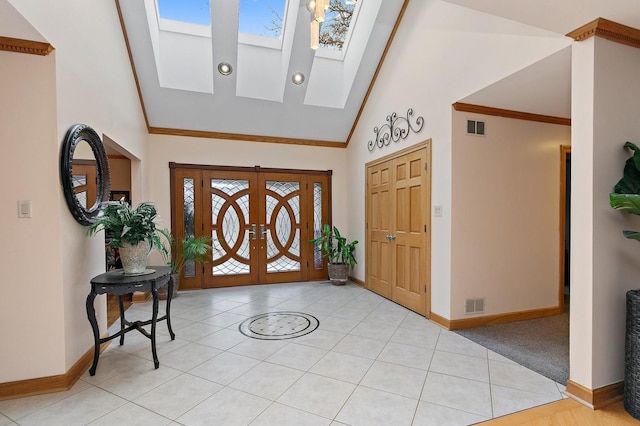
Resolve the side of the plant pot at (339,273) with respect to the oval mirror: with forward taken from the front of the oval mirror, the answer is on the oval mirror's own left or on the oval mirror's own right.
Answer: on the oval mirror's own left

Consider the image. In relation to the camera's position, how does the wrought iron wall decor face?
facing the viewer and to the left of the viewer

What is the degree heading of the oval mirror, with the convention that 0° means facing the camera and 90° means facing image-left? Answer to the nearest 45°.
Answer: approximately 315°

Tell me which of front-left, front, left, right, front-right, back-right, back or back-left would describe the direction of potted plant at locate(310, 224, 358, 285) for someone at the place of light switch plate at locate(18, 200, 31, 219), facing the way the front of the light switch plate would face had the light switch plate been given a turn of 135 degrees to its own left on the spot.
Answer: front-right

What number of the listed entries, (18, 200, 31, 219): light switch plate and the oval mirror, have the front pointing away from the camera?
0

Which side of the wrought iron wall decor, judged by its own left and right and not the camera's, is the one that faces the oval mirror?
front

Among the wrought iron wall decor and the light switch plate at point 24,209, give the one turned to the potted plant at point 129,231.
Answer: the wrought iron wall decor

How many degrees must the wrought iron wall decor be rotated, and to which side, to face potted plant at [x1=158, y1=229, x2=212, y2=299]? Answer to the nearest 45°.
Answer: approximately 45° to its right

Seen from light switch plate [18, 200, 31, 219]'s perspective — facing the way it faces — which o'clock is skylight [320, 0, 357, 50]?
The skylight is roughly at 9 o'clock from the light switch plate.
